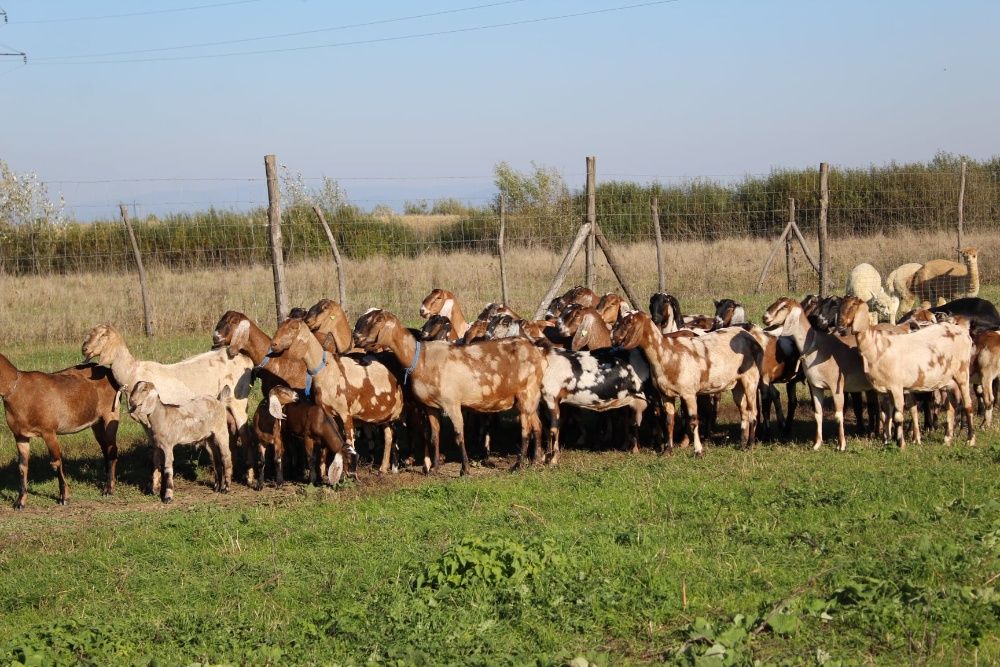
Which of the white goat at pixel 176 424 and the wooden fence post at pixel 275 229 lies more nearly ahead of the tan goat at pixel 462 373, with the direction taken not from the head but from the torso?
the white goat

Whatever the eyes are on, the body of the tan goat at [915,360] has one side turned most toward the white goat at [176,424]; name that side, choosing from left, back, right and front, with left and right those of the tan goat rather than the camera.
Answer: front

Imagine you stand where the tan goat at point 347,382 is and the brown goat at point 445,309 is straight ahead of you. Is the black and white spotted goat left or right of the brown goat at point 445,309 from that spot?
right

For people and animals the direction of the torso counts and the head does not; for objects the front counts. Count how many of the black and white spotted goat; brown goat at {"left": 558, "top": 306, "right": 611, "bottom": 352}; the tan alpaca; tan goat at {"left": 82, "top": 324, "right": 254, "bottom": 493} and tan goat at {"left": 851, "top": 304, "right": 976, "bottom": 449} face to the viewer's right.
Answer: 1

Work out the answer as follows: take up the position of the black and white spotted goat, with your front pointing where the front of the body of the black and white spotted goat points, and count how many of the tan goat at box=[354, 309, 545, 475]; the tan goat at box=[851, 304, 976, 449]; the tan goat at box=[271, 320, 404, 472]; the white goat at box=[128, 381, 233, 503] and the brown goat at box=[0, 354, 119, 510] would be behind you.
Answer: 1

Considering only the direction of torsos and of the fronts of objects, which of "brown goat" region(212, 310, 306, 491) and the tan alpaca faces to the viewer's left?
the brown goat

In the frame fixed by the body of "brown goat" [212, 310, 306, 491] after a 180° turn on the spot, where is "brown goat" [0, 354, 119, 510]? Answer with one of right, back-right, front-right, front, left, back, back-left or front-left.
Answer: back

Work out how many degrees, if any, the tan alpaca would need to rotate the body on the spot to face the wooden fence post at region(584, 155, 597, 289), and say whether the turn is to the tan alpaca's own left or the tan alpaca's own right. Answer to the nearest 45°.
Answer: approximately 135° to the tan alpaca's own right

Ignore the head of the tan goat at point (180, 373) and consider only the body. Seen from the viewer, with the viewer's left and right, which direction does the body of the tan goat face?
facing to the left of the viewer

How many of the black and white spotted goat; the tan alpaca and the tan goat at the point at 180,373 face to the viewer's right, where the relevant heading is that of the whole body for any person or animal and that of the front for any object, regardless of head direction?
1

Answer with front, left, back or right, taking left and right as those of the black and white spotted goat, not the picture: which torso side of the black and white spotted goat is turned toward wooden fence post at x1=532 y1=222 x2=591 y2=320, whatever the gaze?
right

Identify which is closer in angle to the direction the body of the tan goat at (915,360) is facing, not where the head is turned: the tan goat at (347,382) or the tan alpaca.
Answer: the tan goat

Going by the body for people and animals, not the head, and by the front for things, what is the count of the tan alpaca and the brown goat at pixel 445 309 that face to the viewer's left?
1

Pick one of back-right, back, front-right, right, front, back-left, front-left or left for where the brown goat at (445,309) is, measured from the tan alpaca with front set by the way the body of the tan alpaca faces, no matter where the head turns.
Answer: back-right

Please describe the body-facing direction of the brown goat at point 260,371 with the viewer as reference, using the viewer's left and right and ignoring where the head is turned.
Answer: facing to the left of the viewer

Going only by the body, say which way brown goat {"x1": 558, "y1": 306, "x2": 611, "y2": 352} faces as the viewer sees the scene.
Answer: to the viewer's left

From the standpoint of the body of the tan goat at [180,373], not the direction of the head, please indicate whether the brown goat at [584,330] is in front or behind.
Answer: behind

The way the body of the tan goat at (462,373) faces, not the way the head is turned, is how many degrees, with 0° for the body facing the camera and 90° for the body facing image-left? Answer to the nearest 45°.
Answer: approximately 90°

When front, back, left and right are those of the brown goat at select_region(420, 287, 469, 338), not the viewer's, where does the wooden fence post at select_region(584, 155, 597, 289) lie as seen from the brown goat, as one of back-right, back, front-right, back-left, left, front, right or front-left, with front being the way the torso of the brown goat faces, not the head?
back-right
